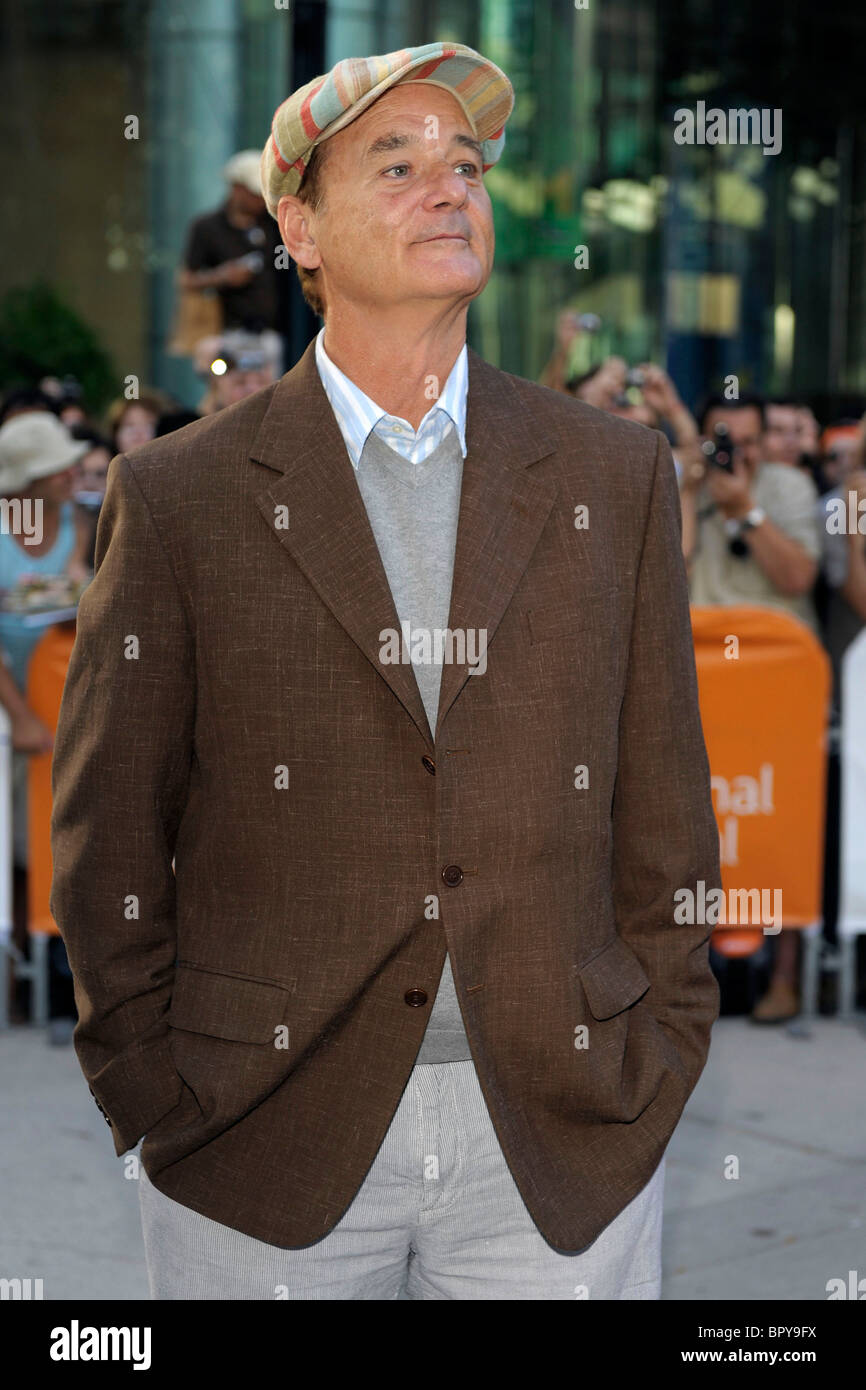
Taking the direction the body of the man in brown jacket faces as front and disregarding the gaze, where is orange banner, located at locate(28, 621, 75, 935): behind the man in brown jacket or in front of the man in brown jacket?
behind

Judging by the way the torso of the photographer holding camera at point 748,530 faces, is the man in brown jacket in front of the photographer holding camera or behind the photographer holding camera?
in front

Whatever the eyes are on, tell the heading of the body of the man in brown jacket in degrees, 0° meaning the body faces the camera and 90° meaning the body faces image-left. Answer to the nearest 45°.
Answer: approximately 0°

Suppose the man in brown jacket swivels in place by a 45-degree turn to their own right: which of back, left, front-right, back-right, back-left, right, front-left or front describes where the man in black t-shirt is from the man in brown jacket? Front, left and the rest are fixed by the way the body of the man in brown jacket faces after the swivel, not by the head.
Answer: back-right

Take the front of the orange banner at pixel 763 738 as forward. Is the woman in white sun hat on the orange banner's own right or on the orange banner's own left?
on the orange banner's own right

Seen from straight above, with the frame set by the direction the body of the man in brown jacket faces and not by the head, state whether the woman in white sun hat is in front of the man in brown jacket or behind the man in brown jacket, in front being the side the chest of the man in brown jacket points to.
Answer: behind

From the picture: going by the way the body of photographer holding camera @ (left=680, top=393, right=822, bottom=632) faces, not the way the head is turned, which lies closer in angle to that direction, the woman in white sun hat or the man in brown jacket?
the man in brown jacket
